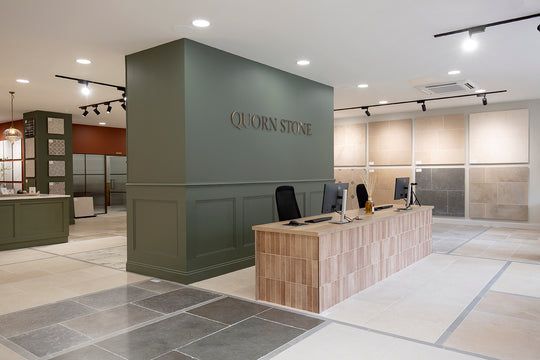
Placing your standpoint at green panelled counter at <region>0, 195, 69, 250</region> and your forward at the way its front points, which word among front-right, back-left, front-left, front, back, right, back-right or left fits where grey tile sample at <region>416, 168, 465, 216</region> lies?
front-left

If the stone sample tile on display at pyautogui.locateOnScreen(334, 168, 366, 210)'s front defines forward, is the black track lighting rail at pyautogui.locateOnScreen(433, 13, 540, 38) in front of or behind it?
in front

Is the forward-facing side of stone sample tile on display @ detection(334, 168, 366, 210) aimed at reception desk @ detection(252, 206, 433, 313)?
yes

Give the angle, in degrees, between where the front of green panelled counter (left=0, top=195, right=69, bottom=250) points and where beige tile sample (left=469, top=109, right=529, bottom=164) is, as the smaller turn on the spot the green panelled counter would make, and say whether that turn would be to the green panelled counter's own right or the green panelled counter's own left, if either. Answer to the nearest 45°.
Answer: approximately 45° to the green panelled counter's own left

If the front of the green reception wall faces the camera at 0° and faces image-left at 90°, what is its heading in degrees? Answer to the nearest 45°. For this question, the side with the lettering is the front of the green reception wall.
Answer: approximately 315°

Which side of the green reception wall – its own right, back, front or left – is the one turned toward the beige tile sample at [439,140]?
left

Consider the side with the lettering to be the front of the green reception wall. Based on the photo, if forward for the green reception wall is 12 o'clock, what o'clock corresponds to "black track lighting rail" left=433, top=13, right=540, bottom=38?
The black track lighting rail is roughly at 11 o'clock from the green reception wall.

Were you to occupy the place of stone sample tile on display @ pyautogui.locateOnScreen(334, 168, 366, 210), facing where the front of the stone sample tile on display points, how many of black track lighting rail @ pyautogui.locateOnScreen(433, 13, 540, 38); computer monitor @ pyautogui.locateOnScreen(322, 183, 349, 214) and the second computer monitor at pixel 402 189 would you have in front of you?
3

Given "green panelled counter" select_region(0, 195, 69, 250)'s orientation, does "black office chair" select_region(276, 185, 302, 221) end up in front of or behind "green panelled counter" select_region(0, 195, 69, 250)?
in front

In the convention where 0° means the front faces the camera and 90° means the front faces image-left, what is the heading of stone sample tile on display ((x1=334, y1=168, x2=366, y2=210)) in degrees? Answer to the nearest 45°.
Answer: approximately 0°

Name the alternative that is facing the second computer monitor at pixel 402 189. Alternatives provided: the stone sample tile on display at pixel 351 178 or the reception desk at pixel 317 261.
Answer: the stone sample tile on display
